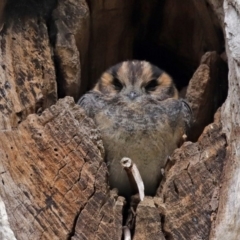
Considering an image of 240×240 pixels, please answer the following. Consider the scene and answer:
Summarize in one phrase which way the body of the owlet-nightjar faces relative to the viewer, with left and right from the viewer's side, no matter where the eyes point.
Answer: facing the viewer
